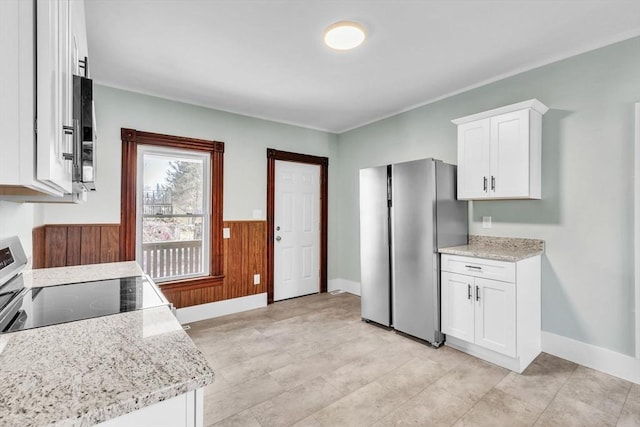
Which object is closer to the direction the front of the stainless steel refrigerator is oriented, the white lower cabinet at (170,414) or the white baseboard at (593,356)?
the white lower cabinet

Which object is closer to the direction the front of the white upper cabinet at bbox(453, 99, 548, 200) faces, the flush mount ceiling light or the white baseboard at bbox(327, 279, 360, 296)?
the flush mount ceiling light

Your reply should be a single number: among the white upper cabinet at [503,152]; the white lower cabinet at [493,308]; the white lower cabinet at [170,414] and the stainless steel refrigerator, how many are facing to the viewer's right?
1

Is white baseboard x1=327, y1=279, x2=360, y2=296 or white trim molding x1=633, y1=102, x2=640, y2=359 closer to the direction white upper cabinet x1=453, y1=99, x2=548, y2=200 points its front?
the white baseboard

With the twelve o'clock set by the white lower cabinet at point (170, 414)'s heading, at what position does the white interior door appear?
The white interior door is roughly at 10 o'clock from the white lower cabinet.

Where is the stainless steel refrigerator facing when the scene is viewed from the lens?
facing the viewer and to the left of the viewer

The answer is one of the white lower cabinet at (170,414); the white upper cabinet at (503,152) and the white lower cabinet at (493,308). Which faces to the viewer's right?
the white lower cabinet at (170,414)

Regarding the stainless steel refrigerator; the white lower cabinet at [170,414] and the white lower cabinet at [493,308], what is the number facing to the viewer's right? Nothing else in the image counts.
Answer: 1

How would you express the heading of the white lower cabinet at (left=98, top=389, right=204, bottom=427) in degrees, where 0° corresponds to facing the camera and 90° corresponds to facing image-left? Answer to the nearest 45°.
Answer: approximately 270°

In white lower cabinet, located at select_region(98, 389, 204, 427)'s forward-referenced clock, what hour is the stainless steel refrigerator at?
The stainless steel refrigerator is roughly at 11 o'clock from the white lower cabinet.

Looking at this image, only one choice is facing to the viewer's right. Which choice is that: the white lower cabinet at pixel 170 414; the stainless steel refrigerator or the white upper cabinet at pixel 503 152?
the white lower cabinet

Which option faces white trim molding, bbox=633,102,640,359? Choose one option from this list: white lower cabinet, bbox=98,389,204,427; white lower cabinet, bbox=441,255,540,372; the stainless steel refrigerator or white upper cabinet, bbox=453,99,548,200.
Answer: white lower cabinet, bbox=98,389,204,427

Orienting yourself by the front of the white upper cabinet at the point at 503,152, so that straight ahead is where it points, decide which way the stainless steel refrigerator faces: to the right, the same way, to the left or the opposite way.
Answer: the same way

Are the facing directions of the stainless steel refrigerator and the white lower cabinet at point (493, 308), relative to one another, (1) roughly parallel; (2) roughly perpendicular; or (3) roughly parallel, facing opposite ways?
roughly parallel

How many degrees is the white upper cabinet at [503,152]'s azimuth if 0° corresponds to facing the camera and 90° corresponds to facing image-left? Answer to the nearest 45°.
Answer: approximately 45°

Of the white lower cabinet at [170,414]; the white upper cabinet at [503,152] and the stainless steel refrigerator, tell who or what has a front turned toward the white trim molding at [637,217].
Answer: the white lower cabinet
